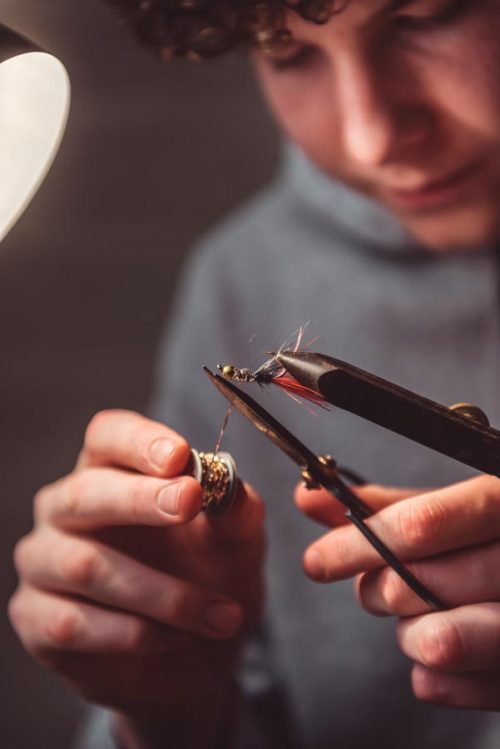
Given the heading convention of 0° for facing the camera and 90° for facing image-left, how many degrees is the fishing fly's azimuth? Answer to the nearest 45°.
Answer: approximately 90°
